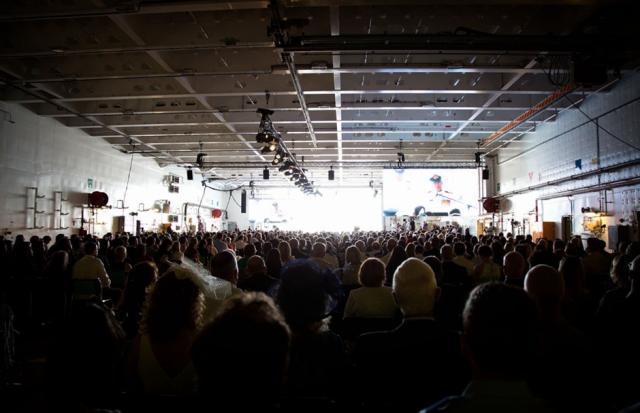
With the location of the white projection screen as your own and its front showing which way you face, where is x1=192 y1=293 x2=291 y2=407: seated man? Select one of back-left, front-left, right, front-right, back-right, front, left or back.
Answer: front

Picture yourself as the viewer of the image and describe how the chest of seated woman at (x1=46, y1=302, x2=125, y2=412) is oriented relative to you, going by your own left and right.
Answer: facing away from the viewer

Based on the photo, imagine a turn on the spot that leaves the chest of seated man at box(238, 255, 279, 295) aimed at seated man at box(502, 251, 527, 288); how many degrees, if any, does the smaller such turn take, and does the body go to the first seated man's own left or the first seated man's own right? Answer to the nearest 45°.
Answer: approximately 90° to the first seated man's own right

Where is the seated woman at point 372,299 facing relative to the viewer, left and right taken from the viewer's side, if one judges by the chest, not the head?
facing away from the viewer

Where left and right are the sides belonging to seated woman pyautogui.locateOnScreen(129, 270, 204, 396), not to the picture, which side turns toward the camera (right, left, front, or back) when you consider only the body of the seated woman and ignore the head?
back

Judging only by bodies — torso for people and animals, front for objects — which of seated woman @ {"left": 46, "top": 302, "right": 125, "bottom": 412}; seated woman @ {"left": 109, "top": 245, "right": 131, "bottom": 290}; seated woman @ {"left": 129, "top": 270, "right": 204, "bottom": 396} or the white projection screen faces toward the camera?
the white projection screen

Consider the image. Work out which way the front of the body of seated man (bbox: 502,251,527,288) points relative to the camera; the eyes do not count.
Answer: away from the camera

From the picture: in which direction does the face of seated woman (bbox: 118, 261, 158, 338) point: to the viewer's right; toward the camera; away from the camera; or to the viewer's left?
away from the camera

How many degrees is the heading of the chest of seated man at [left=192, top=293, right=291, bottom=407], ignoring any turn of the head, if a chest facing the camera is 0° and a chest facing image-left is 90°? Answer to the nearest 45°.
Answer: approximately 180°

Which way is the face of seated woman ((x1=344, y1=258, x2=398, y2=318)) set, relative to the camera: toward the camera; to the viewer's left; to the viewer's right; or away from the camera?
away from the camera

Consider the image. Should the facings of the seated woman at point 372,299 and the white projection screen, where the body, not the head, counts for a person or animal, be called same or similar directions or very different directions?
very different directions

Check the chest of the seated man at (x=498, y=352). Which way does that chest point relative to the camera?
away from the camera

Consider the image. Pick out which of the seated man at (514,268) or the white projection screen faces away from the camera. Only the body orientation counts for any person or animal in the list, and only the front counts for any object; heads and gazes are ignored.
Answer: the seated man

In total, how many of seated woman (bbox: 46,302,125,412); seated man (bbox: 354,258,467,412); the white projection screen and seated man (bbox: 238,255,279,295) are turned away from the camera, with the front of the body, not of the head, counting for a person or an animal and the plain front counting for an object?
3

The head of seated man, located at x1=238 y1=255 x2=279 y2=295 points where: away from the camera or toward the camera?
away from the camera

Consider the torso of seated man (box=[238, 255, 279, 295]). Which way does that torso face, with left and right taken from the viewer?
facing away from the viewer
